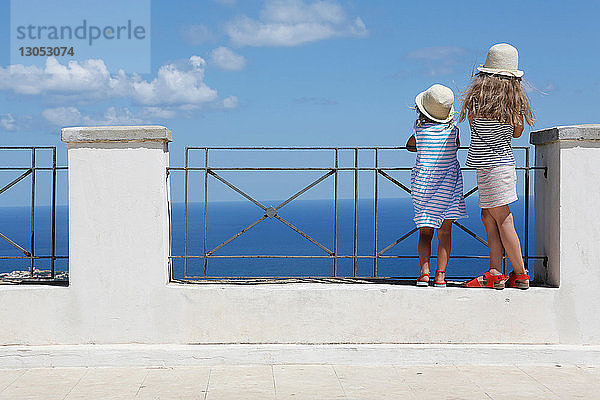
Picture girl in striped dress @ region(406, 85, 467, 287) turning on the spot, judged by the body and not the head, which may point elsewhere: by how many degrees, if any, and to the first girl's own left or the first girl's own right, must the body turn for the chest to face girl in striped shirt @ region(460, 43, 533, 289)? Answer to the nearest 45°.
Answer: approximately 90° to the first girl's own right

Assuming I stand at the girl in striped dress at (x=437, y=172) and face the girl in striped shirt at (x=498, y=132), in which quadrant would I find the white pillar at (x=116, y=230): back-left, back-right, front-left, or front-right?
back-right

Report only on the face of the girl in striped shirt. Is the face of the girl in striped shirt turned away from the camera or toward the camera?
away from the camera

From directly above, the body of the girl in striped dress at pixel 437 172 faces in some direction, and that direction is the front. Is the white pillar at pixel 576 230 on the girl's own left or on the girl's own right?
on the girl's own right

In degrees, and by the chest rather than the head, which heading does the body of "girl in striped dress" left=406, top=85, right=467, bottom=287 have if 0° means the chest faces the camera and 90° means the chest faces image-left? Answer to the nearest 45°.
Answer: approximately 180°

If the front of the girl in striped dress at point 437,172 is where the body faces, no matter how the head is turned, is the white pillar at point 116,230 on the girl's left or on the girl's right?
on the girl's left
